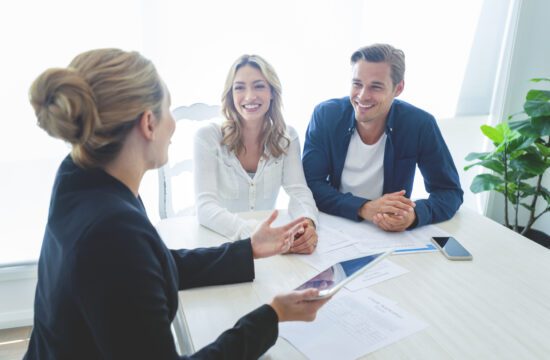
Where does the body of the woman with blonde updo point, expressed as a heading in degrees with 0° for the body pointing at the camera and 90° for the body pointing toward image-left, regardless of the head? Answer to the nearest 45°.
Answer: approximately 225°

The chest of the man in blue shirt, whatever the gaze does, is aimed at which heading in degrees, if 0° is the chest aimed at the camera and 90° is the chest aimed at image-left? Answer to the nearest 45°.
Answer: approximately 0°

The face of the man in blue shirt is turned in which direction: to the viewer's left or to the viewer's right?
to the viewer's left

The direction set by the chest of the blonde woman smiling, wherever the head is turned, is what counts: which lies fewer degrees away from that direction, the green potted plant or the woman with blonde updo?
the woman with blonde updo

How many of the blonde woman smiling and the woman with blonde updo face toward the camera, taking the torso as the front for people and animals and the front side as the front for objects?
1
